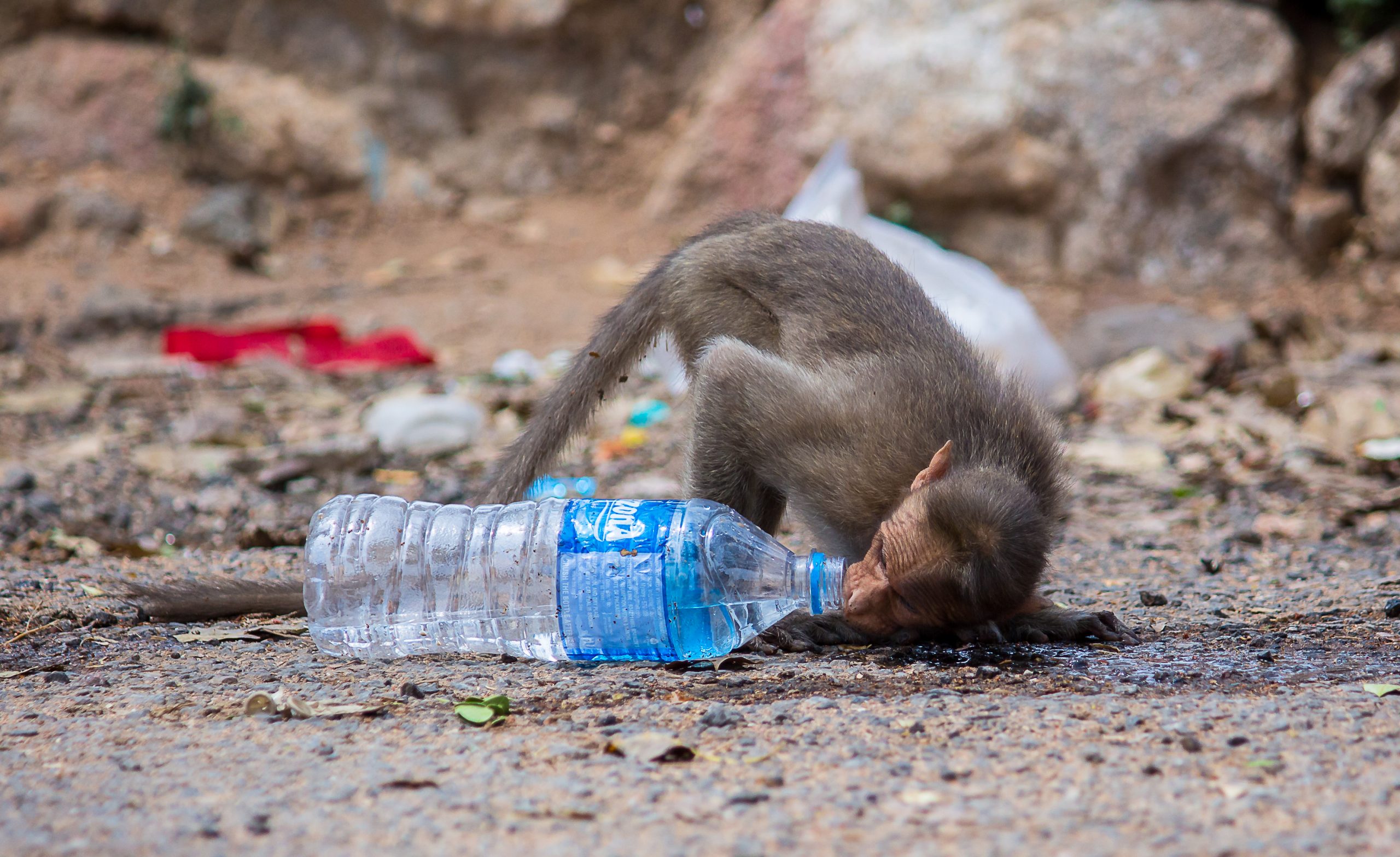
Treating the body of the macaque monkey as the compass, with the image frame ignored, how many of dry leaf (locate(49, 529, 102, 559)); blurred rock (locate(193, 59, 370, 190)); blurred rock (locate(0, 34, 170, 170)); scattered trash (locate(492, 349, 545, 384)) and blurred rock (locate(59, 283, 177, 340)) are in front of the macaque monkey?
0

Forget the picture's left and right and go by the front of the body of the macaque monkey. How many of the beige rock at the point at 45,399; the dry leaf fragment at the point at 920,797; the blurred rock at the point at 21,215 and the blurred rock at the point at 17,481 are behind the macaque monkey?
3

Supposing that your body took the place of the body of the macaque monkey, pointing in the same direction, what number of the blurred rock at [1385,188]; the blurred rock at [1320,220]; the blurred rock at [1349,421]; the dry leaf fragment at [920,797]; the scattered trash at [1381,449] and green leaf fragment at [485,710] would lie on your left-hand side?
4

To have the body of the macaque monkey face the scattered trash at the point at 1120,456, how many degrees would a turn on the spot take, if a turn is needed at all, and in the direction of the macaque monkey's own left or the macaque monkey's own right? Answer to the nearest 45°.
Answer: approximately 90° to the macaque monkey's own left

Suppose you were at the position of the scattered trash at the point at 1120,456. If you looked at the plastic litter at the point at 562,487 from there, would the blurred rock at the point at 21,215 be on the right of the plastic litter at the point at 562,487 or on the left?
right

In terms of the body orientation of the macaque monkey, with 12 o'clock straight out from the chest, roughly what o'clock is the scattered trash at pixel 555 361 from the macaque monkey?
The scattered trash is roughly at 7 o'clock from the macaque monkey.

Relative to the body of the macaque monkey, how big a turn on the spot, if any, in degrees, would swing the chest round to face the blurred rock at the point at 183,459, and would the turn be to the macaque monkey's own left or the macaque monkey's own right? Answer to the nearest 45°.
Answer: approximately 180°

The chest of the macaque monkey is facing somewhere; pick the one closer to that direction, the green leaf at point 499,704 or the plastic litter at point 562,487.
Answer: the green leaf

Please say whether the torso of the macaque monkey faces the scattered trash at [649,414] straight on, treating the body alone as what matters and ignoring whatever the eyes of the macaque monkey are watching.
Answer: no

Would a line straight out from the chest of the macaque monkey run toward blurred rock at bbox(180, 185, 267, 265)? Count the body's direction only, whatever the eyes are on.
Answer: no

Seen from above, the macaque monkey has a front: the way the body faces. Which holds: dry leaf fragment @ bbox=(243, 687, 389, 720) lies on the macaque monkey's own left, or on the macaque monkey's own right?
on the macaque monkey's own right

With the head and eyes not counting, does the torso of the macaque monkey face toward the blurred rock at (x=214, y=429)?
no

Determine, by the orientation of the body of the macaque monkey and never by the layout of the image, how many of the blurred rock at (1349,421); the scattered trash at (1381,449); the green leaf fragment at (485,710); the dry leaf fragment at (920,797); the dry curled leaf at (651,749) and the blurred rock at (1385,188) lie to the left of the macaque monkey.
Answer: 3

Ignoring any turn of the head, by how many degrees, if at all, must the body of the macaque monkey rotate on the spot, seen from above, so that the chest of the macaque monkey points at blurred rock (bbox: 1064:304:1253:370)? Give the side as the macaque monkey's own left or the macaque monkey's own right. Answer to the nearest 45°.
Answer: approximately 90° to the macaque monkey's own left

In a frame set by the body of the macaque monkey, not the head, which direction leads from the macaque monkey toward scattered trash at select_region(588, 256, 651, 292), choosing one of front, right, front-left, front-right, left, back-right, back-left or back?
back-left

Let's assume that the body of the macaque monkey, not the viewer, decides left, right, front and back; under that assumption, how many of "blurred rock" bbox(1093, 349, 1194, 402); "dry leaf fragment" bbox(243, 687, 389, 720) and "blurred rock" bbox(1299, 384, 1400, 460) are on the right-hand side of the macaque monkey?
1

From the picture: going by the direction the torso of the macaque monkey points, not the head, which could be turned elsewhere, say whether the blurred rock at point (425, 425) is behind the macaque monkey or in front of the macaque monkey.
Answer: behind

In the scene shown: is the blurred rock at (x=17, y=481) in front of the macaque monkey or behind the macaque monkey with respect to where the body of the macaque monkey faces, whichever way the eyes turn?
behind
